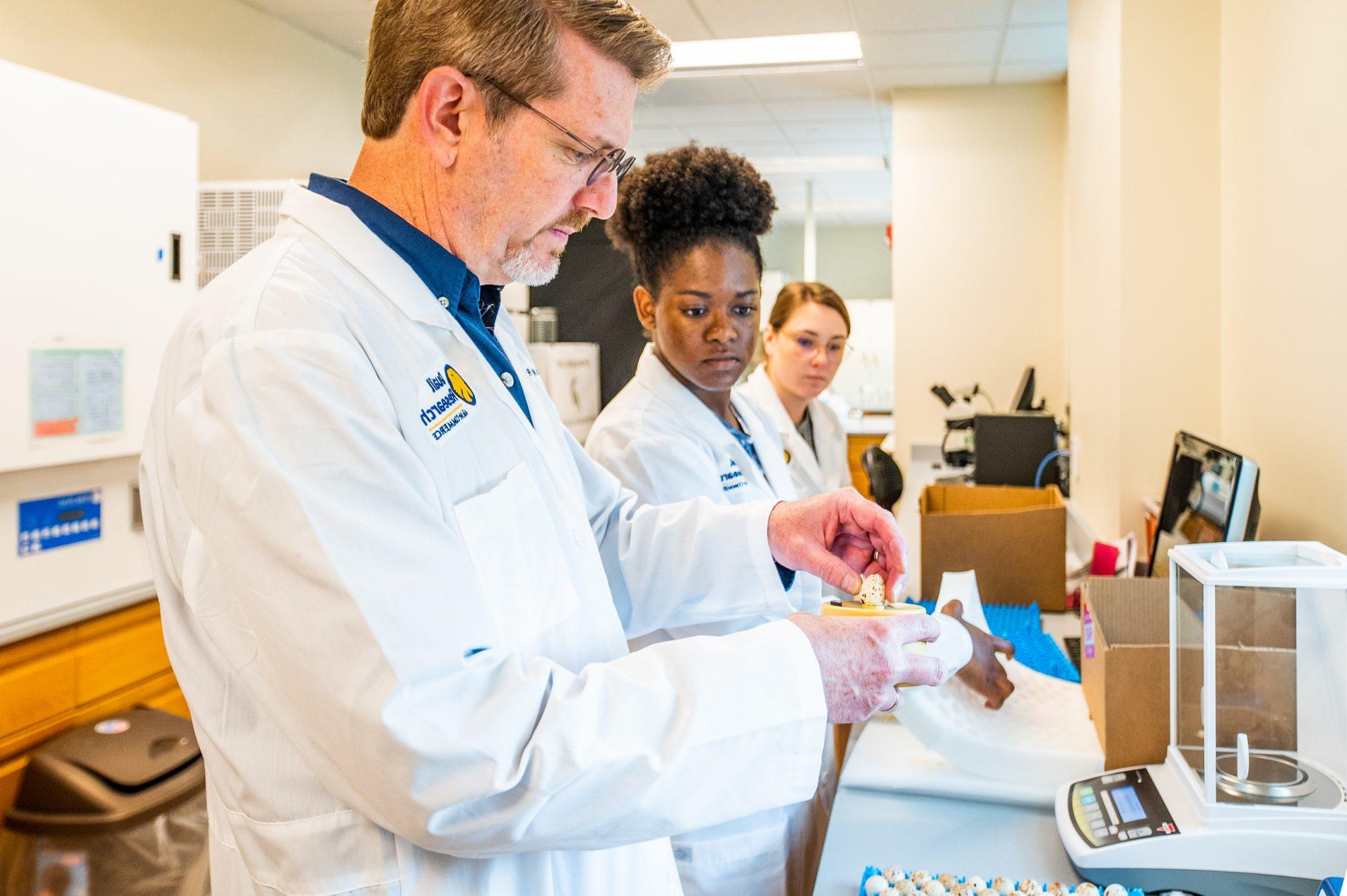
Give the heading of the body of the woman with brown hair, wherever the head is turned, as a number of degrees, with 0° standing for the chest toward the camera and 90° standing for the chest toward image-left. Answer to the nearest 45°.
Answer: approximately 315°

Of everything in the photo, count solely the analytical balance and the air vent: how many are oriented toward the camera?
1

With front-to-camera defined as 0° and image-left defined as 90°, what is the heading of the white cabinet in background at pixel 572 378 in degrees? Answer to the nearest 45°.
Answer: approximately 0°

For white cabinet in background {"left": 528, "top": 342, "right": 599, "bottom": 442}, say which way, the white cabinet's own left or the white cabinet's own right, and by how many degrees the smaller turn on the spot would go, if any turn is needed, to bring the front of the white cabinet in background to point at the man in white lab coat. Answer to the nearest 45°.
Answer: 0° — it already faces them

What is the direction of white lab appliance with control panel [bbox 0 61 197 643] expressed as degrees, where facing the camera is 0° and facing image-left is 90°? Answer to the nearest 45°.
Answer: approximately 315°

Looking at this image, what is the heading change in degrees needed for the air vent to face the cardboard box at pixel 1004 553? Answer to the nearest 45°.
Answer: approximately 45° to its left

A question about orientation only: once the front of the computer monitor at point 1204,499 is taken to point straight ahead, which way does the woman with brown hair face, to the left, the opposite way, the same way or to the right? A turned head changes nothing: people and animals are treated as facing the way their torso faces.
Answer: to the left

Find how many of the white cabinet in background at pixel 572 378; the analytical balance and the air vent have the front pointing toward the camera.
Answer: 2
